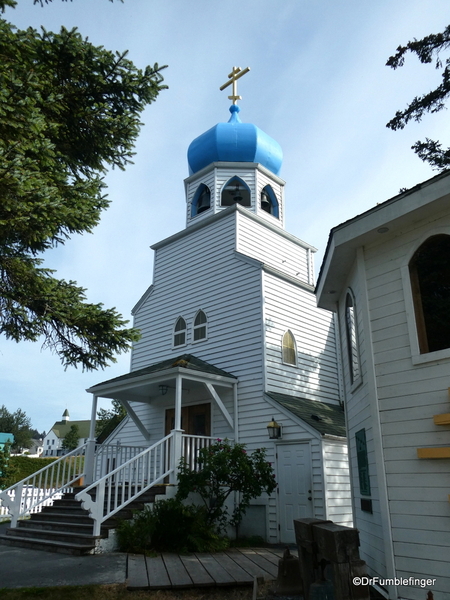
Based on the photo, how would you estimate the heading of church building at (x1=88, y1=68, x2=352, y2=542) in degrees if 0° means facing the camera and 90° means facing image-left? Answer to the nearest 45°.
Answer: approximately 45°

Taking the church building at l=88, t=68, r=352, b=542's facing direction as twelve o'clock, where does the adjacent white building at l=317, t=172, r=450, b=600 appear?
The adjacent white building is roughly at 10 o'clock from the church building.

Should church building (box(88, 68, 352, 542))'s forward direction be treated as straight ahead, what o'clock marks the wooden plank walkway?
The wooden plank walkway is roughly at 11 o'clock from the church building.
